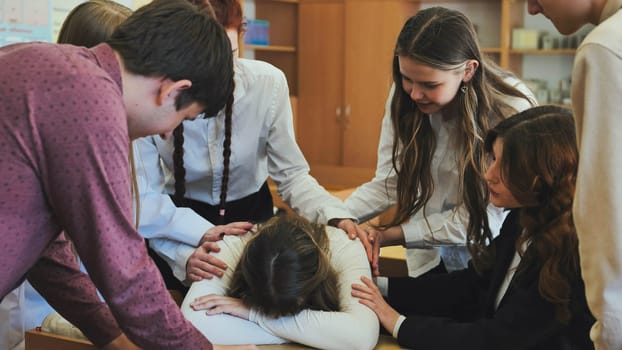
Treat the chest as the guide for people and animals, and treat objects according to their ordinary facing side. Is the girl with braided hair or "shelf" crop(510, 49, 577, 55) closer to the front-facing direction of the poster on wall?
the girl with braided hair

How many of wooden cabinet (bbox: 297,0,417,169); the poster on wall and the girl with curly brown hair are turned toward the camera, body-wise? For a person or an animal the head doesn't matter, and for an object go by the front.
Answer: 2

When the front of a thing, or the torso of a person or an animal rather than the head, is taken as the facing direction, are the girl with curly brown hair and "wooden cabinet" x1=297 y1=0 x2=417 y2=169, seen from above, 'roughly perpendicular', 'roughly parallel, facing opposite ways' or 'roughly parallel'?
roughly perpendicular

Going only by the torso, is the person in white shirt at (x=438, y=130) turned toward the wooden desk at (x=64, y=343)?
yes

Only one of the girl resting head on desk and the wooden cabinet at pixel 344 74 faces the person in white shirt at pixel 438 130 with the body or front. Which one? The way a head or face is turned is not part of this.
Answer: the wooden cabinet

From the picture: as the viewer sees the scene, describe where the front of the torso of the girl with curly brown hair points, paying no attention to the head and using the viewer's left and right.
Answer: facing to the left of the viewer

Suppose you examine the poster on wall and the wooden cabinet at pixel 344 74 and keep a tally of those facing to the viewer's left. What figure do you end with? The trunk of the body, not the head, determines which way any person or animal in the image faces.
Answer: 0

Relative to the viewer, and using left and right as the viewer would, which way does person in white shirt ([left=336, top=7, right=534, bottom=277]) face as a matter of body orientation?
facing the viewer and to the left of the viewer

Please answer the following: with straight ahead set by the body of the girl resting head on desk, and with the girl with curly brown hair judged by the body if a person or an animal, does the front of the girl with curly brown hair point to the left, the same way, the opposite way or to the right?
to the right

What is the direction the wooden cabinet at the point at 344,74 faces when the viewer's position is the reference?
facing the viewer

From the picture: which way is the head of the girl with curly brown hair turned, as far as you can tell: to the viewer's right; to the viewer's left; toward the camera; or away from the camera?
to the viewer's left

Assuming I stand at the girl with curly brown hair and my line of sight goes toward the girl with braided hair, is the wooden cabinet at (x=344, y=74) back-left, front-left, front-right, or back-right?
front-right

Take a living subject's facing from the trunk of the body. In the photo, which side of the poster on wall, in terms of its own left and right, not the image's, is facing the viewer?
front

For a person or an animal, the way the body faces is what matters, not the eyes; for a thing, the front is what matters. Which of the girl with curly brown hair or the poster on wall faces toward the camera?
the poster on wall
